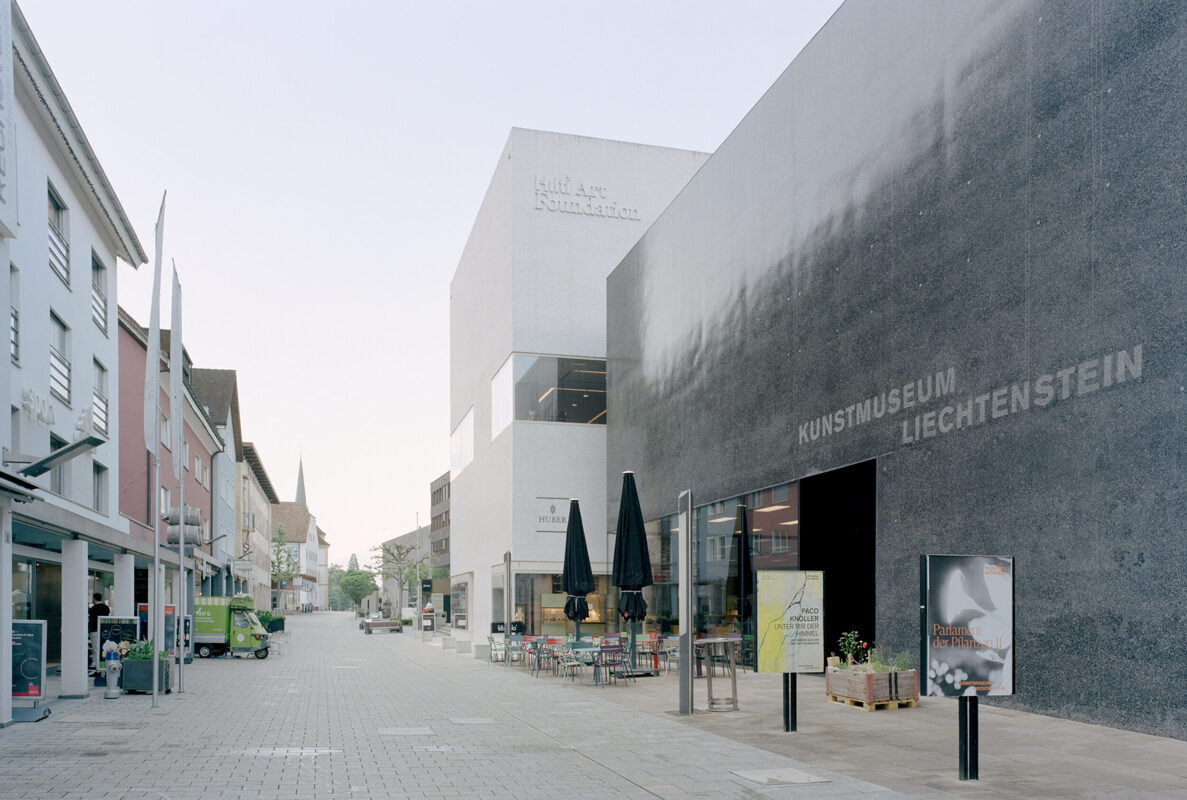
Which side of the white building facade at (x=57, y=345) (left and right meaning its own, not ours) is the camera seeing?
right

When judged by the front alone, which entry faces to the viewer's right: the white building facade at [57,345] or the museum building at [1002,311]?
the white building facade

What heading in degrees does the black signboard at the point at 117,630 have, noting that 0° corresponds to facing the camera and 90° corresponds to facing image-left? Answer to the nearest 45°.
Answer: approximately 0°
